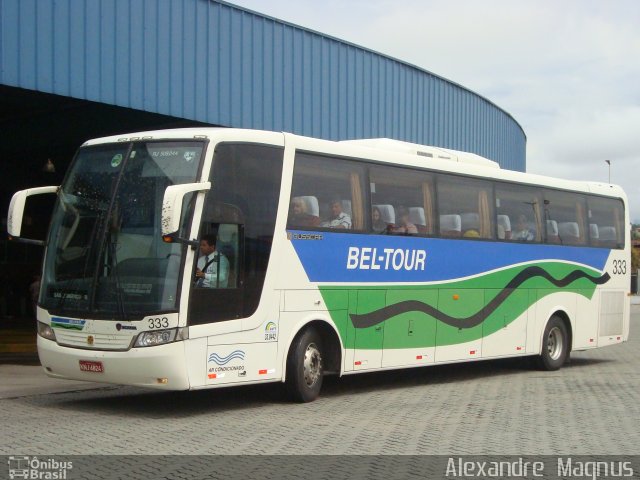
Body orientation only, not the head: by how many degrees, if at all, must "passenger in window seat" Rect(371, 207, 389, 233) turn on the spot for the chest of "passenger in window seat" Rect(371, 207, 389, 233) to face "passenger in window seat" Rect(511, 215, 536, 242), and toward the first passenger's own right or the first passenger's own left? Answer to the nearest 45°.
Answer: approximately 180°

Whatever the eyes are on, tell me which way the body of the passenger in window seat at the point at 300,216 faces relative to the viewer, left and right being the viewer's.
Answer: facing the viewer and to the left of the viewer

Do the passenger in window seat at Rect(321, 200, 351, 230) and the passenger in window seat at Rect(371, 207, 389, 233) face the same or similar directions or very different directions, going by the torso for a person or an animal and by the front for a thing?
same or similar directions

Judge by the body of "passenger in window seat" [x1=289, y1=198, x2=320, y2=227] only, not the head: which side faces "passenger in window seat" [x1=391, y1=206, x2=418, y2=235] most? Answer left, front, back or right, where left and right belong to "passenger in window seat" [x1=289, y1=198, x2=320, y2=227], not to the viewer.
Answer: back

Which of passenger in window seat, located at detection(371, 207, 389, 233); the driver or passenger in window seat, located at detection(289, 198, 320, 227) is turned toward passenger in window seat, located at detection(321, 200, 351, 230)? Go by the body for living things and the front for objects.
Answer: passenger in window seat, located at detection(371, 207, 389, 233)

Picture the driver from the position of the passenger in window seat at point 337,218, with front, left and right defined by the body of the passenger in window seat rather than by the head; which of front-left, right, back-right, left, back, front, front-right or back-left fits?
front

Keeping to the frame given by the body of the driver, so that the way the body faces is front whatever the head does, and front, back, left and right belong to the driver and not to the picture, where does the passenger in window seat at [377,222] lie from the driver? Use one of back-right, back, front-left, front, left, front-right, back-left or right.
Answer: back

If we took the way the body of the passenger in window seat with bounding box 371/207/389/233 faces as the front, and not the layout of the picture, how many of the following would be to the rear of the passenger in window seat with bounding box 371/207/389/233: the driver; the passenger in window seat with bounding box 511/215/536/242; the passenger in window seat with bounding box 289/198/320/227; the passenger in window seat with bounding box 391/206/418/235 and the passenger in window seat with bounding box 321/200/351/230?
2

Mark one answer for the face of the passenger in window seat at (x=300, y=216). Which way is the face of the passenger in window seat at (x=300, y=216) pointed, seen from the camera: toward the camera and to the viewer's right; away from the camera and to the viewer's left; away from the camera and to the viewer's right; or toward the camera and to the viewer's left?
toward the camera and to the viewer's left

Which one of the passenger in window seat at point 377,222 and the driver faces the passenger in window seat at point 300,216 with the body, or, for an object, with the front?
the passenger in window seat at point 377,222

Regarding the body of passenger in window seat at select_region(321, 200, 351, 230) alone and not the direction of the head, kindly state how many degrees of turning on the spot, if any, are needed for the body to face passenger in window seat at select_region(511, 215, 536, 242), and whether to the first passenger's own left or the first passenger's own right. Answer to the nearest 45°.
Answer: approximately 180°

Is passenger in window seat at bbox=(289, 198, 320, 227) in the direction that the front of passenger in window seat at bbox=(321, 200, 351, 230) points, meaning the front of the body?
yes

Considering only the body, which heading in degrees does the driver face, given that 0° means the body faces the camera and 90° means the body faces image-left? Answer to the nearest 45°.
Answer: approximately 45°

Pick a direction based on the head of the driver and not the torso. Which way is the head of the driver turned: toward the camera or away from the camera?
toward the camera
